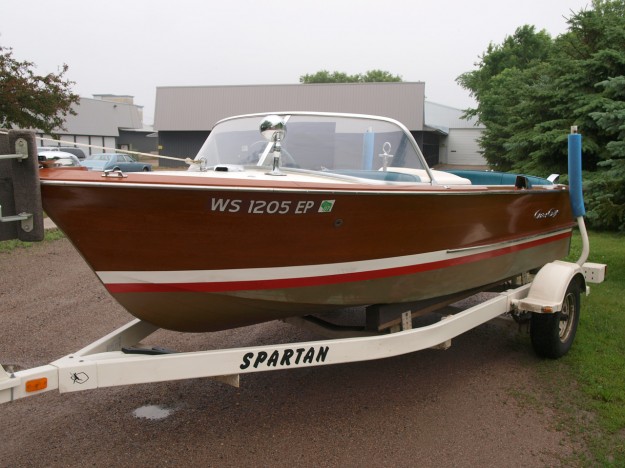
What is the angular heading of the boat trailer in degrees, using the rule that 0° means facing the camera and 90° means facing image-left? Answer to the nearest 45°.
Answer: approximately 45°

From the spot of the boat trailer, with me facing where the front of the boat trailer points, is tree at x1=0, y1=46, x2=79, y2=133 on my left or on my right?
on my right

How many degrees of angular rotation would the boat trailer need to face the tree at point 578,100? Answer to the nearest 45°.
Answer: approximately 180°

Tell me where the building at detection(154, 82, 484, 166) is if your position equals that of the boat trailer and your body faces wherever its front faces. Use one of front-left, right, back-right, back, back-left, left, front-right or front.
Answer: back-right

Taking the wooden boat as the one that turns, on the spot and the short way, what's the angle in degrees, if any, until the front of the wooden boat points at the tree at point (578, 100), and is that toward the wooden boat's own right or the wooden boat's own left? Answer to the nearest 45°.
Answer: approximately 180°

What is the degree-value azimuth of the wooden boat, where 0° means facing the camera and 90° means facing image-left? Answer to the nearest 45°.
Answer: approximately 45°

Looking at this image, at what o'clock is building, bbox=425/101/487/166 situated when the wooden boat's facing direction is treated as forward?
The building is roughly at 5 o'clock from the wooden boat.

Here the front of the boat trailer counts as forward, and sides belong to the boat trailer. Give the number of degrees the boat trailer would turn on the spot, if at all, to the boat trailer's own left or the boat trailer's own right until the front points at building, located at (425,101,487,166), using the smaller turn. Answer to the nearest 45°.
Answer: approximately 135° to the boat trailer's own right
